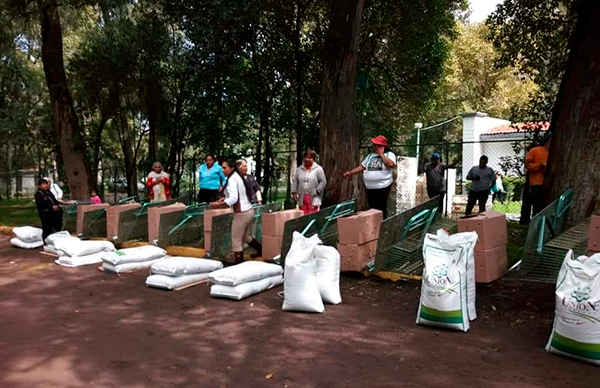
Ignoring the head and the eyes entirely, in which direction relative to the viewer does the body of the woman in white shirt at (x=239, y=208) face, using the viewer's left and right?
facing to the left of the viewer

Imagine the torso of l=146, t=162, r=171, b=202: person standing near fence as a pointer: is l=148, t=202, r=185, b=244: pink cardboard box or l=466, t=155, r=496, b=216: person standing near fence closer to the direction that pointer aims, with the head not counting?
the pink cardboard box

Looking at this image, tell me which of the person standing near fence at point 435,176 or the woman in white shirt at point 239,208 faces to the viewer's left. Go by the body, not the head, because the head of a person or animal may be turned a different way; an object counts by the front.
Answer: the woman in white shirt

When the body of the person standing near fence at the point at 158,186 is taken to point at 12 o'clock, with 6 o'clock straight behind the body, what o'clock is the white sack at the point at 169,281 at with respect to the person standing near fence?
The white sack is roughly at 12 o'clock from the person standing near fence.

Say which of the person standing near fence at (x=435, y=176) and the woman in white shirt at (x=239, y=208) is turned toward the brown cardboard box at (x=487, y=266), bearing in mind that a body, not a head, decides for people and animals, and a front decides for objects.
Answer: the person standing near fence

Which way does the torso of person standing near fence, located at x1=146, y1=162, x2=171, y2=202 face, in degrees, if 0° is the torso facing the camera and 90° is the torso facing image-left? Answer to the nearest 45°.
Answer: approximately 0°

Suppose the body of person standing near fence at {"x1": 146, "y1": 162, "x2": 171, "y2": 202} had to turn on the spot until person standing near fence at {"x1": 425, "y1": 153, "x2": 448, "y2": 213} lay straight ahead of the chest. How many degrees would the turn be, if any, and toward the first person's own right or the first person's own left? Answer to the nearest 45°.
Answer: approximately 90° to the first person's own left

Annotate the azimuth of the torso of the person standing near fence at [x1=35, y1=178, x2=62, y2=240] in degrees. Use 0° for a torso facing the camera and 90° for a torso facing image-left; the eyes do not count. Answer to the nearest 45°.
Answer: approximately 315°

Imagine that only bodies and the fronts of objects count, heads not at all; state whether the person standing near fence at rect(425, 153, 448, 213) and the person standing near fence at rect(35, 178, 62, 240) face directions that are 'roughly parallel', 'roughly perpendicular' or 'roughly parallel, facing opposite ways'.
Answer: roughly perpendicular

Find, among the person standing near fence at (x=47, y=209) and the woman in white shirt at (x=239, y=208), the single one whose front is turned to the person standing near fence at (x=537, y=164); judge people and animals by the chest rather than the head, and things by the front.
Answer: the person standing near fence at (x=47, y=209)

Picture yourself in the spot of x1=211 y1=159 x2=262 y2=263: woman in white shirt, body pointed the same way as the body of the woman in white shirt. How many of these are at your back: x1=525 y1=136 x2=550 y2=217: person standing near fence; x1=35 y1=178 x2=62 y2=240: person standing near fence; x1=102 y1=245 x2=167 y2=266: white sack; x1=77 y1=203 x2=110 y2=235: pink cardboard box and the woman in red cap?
2

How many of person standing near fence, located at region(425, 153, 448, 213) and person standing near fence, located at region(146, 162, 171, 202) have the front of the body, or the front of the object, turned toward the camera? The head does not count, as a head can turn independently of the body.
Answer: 2
